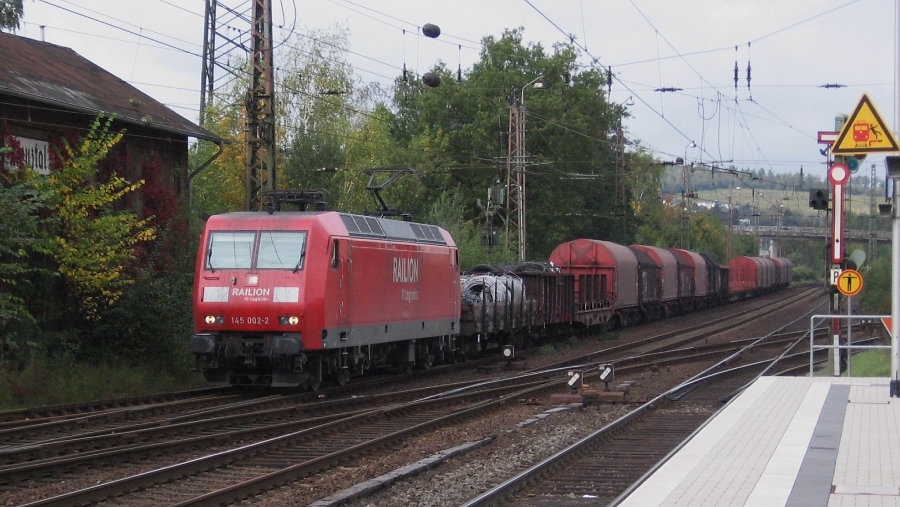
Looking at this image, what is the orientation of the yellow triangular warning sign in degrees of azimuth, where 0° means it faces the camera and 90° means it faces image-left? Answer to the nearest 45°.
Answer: approximately 0°

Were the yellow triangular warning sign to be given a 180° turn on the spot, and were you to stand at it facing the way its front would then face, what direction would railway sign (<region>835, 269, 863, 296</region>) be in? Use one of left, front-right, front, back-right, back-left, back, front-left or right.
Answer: front

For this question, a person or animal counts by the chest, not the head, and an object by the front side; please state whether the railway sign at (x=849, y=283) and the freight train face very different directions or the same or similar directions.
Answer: same or similar directions

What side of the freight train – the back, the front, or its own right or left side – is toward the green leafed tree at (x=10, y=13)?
right

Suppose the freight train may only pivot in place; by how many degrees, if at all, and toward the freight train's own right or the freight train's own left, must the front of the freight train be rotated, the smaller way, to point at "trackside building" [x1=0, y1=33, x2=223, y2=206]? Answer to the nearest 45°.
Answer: approximately 90° to the freight train's own right

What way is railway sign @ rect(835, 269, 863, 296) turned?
toward the camera

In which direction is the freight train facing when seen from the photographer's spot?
facing the viewer and to the left of the viewer

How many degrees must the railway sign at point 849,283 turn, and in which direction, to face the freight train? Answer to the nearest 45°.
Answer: approximately 90° to its right

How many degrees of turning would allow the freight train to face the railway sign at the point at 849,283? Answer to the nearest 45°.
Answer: approximately 135° to its left

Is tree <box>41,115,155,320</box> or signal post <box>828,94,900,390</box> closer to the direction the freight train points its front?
the tree

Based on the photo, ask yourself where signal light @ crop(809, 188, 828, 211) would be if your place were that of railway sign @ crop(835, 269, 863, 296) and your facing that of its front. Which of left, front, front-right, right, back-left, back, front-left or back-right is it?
back
